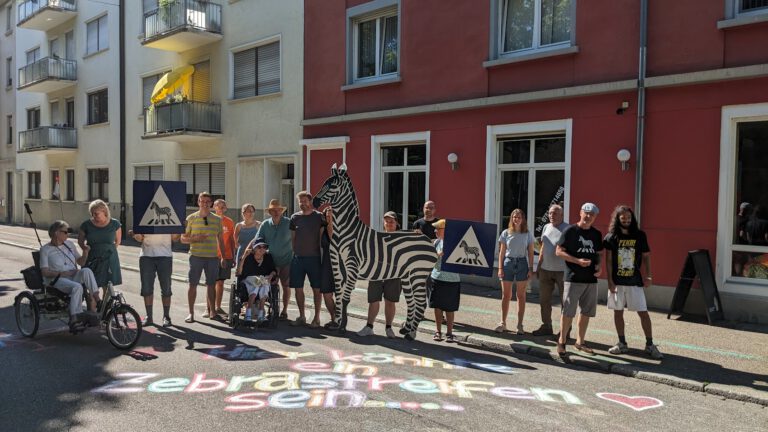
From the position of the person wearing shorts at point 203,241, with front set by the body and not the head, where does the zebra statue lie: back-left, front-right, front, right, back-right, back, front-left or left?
front-left

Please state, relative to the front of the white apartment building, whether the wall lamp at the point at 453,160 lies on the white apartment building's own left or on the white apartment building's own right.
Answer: on the white apartment building's own left

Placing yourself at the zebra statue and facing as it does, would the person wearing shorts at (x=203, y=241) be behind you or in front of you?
in front

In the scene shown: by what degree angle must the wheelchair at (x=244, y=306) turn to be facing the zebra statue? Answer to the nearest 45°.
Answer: approximately 45° to its left

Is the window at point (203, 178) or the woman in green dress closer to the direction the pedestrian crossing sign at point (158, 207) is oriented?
the woman in green dress

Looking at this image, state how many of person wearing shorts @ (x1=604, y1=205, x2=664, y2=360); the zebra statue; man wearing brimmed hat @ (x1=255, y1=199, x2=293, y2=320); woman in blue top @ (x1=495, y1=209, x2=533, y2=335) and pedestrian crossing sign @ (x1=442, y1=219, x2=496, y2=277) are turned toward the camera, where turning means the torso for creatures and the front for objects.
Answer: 4

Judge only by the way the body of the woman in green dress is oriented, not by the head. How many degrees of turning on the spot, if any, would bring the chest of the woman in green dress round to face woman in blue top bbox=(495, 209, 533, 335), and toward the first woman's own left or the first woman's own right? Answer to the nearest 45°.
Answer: approximately 90° to the first woman's own left

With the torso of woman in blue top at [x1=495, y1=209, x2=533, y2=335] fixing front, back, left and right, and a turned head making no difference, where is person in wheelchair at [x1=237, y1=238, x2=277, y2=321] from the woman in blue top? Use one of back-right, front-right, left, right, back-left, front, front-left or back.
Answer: right

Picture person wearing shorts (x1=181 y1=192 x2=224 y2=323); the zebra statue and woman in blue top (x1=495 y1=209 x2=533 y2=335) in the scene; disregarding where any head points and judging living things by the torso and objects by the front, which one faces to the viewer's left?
the zebra statue

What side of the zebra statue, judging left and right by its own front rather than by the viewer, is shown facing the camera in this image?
left

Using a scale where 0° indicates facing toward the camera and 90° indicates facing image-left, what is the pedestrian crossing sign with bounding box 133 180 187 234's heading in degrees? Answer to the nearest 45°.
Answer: approximately 0°

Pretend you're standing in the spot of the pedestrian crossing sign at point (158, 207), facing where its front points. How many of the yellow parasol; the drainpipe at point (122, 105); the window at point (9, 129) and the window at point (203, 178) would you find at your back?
4
